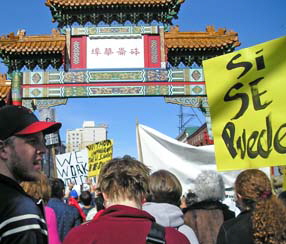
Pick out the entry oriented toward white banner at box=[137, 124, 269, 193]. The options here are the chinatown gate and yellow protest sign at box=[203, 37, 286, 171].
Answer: the chinatown gate

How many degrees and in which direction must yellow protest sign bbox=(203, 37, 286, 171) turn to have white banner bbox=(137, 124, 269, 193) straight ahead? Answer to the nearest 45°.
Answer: approximately 135° to its right

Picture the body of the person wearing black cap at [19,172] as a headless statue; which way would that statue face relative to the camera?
to the viewer's right

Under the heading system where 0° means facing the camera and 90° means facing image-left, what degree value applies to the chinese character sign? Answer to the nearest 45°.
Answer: approximately 0°

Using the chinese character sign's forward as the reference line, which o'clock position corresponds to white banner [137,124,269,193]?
The white banner is roughly at 12 o'clock from the chinese character sign.

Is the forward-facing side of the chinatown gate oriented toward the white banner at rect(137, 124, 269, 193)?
yes

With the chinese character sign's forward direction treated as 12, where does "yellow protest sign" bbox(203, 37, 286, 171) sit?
The yellow protest sign is roughly at 12 o'clock from the chinese character sign.

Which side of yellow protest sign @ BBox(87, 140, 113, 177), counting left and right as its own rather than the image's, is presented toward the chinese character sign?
back

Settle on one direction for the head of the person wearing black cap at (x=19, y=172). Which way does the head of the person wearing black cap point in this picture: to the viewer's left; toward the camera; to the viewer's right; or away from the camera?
to the viewer's right

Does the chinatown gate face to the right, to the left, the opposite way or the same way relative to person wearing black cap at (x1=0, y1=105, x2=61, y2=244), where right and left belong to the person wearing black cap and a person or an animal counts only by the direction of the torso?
to the right
